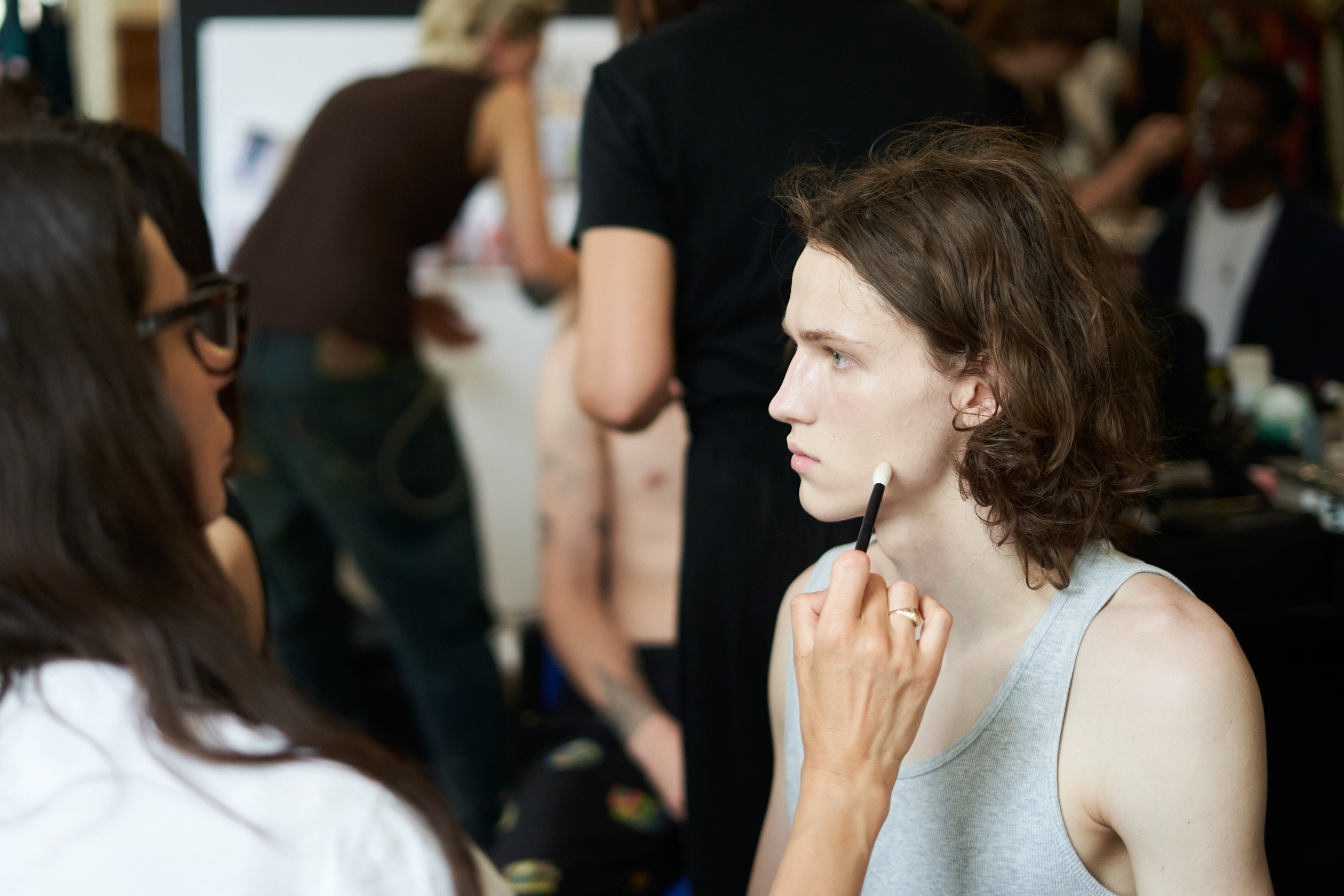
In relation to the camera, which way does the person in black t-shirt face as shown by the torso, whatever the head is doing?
away from the camera

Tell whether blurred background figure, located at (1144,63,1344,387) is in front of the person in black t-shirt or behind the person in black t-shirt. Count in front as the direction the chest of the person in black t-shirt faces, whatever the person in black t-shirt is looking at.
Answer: in front

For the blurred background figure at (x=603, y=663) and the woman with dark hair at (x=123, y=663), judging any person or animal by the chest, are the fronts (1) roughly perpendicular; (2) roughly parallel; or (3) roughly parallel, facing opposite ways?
roughly perpendicular

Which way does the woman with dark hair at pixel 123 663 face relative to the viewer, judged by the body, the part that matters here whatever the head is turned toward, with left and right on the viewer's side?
facing away from the viewer and to the right of the viewer

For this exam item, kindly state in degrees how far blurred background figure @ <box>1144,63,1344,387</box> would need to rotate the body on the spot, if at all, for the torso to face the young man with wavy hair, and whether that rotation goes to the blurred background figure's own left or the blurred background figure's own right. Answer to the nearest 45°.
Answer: approximately 45° to the blurred background figure's own left

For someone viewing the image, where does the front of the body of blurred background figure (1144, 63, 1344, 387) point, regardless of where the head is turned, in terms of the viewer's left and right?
facing the viewer and to the left of the viewer

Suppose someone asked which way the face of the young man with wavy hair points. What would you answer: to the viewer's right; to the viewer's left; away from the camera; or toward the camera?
to the viewer's left

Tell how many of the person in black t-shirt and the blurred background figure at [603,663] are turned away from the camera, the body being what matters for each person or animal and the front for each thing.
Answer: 1

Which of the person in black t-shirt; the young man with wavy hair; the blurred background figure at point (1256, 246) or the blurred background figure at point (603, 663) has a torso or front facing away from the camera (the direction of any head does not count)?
the person in black t-shirt

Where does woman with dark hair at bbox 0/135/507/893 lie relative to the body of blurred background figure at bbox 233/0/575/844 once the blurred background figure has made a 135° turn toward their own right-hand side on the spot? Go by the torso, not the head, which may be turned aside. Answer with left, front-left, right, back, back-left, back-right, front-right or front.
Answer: front

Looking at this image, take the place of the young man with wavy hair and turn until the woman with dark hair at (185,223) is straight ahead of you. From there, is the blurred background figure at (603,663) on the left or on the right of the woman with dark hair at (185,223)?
right

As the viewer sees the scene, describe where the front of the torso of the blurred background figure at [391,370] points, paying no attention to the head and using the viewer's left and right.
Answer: facing away from the viewer and to the right of the viewer

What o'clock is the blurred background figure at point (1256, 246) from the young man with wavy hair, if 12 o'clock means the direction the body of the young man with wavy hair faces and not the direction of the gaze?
The blurred background figure is roughly at 5 o'clock from the young man with wavy hair.

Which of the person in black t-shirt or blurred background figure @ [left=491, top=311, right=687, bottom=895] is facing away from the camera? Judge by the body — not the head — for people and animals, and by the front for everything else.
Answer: the person in black t-shirt
